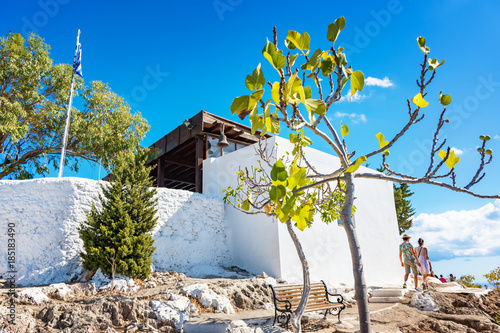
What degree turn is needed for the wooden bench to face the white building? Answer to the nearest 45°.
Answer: approximately 180°

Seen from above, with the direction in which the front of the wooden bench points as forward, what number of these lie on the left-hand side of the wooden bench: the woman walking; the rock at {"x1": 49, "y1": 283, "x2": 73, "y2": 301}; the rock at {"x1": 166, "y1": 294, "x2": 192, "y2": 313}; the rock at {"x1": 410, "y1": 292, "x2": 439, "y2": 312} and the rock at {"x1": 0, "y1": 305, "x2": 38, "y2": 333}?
2

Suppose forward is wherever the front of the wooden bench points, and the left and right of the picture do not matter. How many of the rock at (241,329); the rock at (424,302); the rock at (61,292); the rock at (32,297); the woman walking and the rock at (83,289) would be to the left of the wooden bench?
2

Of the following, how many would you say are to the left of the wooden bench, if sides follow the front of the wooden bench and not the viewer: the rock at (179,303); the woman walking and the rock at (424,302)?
2

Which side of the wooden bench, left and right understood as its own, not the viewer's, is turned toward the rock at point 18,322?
right

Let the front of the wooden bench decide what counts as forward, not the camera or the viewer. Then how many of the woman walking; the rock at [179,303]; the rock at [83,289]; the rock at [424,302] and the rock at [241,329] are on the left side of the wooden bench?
2

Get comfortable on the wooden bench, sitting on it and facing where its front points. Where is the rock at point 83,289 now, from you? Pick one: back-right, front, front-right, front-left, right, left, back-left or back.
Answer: back-right

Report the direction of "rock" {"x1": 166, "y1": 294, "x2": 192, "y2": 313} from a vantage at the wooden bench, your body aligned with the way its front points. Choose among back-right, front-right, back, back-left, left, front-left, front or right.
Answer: back-right

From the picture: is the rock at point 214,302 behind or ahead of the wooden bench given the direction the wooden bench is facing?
behind

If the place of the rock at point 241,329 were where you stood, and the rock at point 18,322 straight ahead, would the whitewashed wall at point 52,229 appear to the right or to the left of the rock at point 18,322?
right

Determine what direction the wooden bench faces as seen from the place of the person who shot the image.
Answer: facing the viewer and to the right of the viewer

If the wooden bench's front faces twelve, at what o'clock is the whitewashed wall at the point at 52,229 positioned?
The whitewashed wall is roughly at 5 o'clock from the wooden bench.

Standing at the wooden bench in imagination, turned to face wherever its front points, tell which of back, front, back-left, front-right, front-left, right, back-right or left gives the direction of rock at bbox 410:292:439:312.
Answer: left

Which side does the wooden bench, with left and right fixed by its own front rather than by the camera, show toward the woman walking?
left

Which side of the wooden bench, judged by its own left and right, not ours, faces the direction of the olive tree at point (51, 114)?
back
